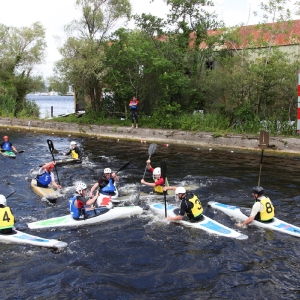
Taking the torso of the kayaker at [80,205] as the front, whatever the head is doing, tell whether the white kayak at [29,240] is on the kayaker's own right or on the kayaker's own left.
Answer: on the kayaker's own right

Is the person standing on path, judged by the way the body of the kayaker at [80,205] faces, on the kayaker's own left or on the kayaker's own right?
on the kayaker's own left

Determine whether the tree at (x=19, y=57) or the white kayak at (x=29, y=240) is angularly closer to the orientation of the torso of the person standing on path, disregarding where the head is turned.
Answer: the white kayak

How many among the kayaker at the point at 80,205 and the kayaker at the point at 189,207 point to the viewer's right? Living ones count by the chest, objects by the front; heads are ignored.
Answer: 1
